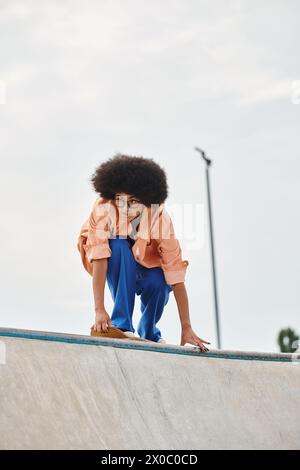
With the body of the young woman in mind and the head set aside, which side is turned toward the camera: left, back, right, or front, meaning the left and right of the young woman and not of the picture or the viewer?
front

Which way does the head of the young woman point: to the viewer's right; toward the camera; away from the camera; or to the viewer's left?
toward the camera
